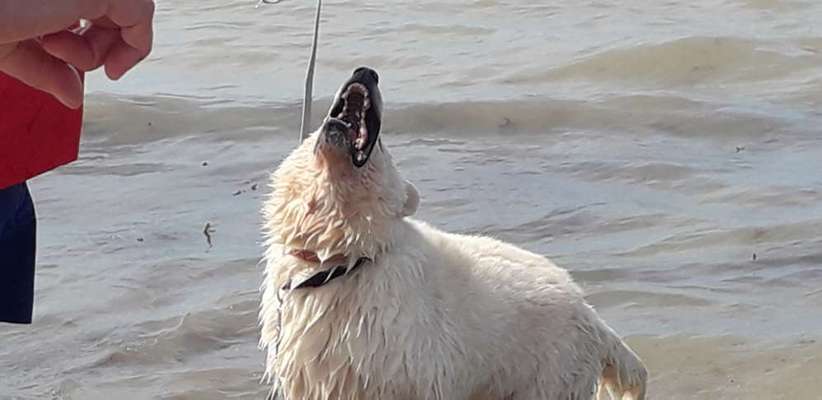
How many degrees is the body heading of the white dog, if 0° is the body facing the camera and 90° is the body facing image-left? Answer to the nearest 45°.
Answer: approximately 45°
